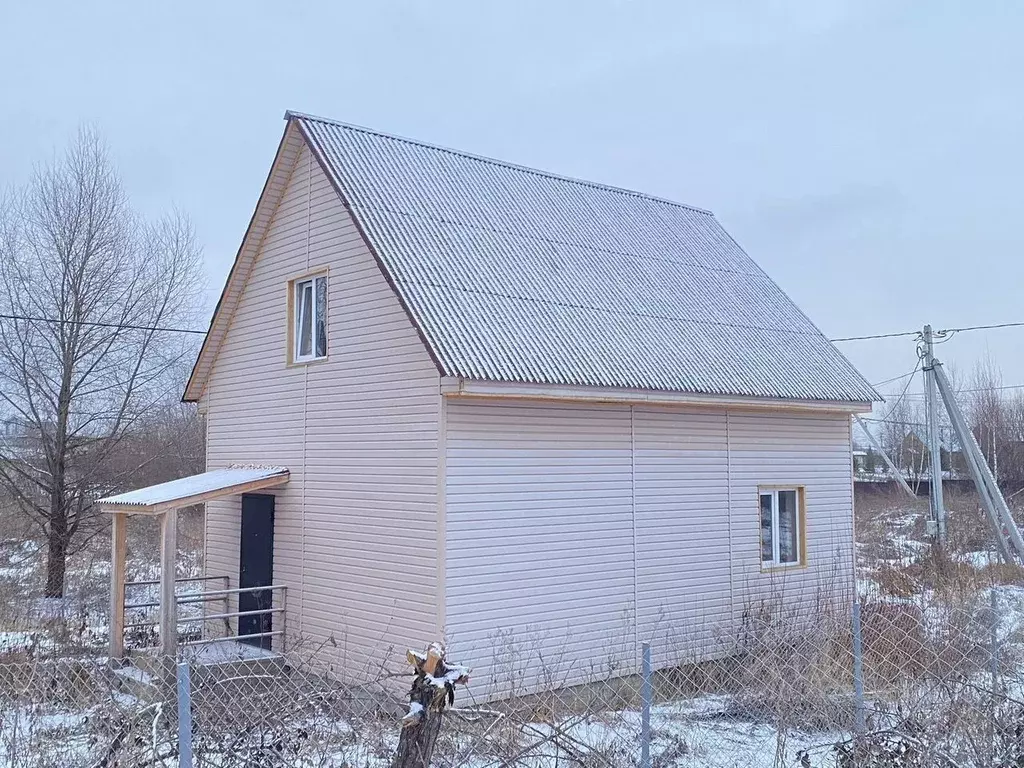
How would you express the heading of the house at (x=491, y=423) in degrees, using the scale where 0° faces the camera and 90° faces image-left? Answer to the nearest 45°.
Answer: approximately 45°

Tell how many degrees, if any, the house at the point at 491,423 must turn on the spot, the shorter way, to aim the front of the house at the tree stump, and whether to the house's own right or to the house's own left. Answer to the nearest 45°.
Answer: approximately 45° to the house's own left

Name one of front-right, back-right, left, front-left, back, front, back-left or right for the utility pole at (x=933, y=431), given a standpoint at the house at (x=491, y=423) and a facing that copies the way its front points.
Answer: back

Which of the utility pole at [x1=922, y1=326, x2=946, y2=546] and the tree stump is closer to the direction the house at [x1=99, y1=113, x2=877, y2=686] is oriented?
the tree stump

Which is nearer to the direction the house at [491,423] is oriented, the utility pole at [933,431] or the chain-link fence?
the chain-link fence
